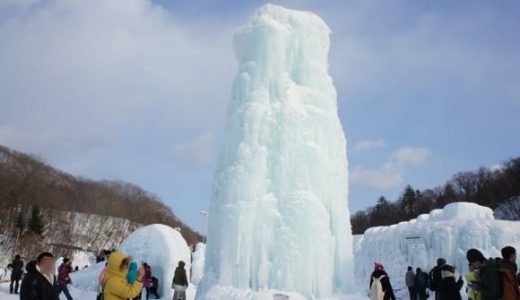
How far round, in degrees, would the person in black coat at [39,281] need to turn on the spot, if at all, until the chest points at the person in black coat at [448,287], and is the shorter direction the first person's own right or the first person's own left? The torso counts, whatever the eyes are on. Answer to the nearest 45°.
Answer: approximately 45° to the first person's own left

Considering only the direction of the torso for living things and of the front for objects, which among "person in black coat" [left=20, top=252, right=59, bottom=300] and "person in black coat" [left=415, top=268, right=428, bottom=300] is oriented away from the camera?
"person in black coat" [left=415, top=268, right=428, bottom=300]

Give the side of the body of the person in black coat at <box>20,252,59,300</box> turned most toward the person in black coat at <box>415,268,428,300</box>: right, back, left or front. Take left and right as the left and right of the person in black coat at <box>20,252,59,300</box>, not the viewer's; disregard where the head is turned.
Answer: left

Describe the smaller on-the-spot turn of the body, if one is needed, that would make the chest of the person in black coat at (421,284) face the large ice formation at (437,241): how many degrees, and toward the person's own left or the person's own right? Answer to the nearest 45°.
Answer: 0° — they already face it

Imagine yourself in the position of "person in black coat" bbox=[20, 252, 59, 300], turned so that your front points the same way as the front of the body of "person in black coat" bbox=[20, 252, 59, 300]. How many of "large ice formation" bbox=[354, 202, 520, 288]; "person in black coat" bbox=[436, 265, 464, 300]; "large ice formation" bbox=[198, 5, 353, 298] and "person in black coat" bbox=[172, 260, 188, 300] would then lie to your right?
0

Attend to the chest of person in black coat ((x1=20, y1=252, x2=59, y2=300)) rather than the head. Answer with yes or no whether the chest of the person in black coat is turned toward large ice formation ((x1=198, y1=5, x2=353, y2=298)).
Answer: no

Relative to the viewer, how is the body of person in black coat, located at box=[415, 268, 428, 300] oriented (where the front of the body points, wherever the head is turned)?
away from the camera

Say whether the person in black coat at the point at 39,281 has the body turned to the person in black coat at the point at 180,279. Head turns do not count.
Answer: no

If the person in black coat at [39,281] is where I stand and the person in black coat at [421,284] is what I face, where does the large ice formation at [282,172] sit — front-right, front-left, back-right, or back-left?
front-left

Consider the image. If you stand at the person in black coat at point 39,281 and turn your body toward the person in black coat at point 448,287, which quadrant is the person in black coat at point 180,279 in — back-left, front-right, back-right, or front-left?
front-left

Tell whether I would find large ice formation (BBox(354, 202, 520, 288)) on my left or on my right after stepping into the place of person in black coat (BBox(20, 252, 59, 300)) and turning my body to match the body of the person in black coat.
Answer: on my left
